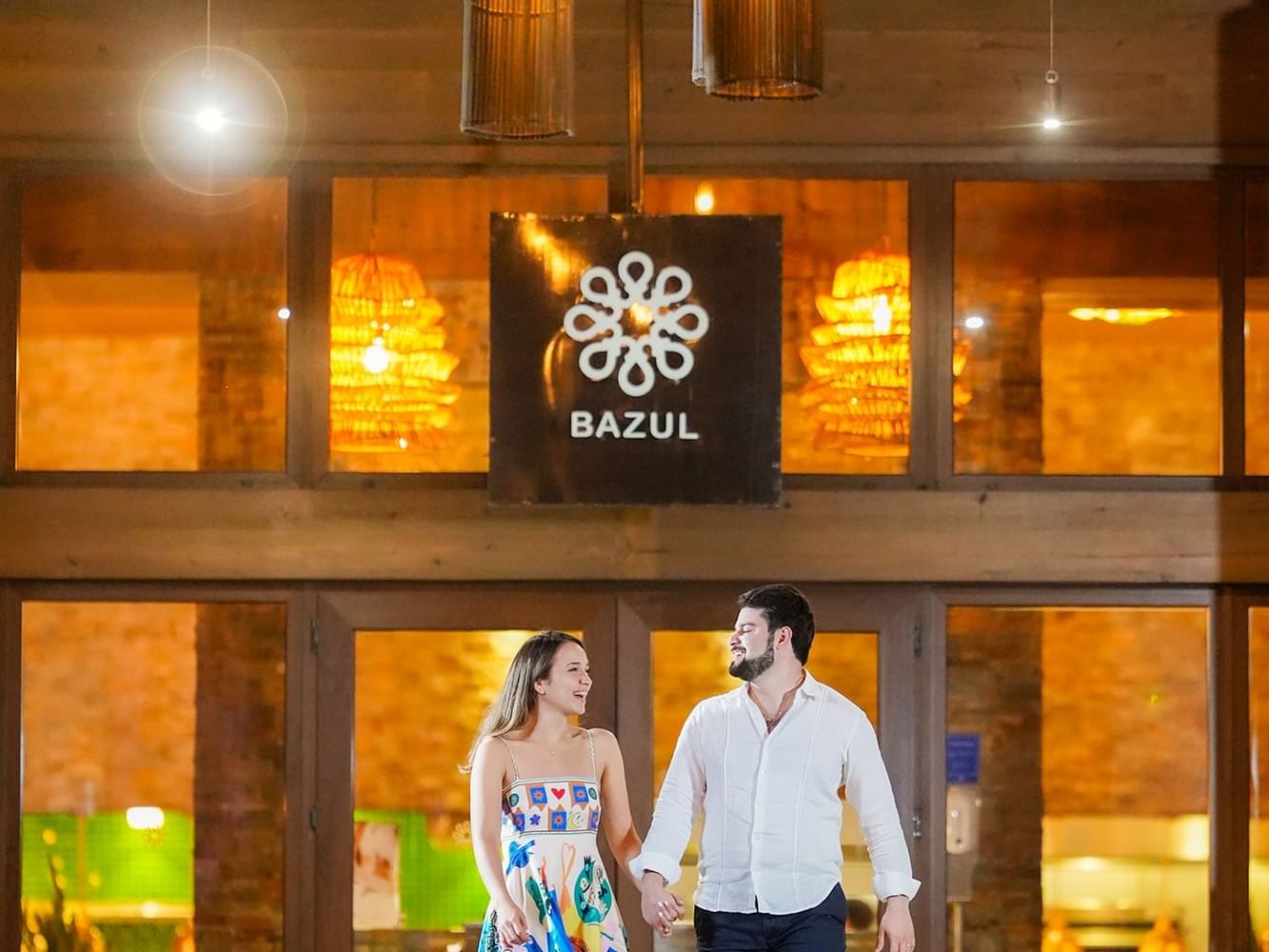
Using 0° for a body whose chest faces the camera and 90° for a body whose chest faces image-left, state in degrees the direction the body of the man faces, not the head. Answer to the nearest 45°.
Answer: approximately 0°

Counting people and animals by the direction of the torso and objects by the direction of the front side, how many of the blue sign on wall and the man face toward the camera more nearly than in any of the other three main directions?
2

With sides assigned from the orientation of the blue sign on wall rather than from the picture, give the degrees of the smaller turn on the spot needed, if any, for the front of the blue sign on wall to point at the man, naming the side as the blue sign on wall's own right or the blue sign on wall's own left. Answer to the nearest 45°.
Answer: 0° — it already faces them

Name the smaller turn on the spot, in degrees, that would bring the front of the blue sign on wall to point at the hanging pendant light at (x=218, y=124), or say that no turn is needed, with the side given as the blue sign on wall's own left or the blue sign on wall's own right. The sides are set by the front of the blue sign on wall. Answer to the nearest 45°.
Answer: approximately 90° to the blue sign on wall's own right

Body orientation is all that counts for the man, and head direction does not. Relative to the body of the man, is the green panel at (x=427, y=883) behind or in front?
behind

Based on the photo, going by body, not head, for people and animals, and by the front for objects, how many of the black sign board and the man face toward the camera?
2

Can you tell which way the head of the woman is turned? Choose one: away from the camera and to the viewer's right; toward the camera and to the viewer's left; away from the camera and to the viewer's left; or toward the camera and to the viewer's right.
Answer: toward the camera and to the viewer's right

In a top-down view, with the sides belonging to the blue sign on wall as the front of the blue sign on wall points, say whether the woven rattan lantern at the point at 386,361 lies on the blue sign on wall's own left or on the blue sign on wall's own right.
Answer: on the blue sign on wall's own right
